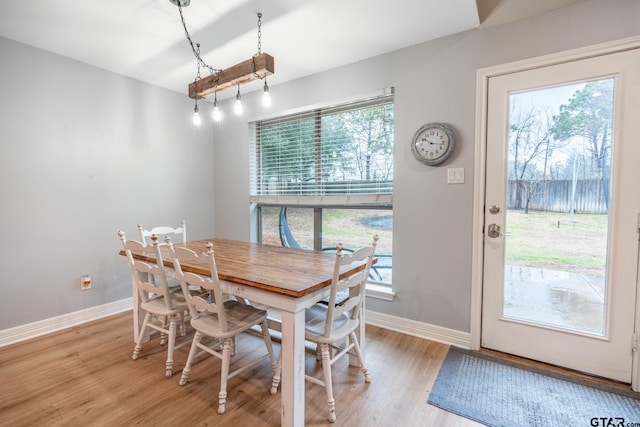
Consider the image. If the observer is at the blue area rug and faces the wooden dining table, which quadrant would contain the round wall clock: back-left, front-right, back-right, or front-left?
front-right

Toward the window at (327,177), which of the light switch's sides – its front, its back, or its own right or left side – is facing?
right

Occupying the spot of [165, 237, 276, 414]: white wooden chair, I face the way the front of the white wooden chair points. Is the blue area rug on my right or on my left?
on my right

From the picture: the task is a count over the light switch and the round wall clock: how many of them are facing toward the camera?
2

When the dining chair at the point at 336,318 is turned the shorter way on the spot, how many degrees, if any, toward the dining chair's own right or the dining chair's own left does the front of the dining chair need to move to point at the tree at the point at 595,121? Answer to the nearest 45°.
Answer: approximately 135° to the dining chair's own right

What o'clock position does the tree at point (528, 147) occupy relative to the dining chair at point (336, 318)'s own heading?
The tree is roughly at 4 o'clock from the dining chair.

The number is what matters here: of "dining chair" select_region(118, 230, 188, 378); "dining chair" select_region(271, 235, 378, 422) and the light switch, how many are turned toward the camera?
1

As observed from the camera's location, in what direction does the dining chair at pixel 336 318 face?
facing away from the viewer and to the left of the viewer

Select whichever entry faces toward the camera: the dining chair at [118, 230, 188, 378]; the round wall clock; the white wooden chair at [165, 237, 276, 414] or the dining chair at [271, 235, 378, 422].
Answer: the round wall clock

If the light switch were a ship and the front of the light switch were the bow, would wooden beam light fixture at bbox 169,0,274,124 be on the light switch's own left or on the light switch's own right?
on the light switch's own right

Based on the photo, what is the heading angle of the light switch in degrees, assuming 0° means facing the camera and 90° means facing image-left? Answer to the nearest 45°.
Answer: approximately 0°

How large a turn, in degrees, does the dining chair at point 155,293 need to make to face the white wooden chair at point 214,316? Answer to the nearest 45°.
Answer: approximately 90° to its right

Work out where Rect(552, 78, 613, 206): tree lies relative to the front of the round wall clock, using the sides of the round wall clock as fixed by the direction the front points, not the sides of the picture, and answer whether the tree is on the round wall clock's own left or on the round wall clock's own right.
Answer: on the round wall clock's own left

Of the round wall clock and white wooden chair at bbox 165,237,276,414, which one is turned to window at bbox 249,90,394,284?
the white wooden chair

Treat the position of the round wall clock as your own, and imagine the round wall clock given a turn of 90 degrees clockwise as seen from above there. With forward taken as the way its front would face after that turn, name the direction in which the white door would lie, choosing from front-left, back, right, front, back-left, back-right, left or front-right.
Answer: back

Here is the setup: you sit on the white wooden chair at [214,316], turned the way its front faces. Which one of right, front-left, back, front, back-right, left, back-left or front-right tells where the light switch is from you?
front-right

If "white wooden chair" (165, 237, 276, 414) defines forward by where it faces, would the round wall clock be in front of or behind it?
in front

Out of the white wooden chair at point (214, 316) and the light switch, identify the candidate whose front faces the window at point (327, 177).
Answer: the white wooden chair

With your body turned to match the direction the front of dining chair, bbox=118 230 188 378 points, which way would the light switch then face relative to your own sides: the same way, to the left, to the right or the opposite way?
the opposite way

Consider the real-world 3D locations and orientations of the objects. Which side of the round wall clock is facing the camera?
front
